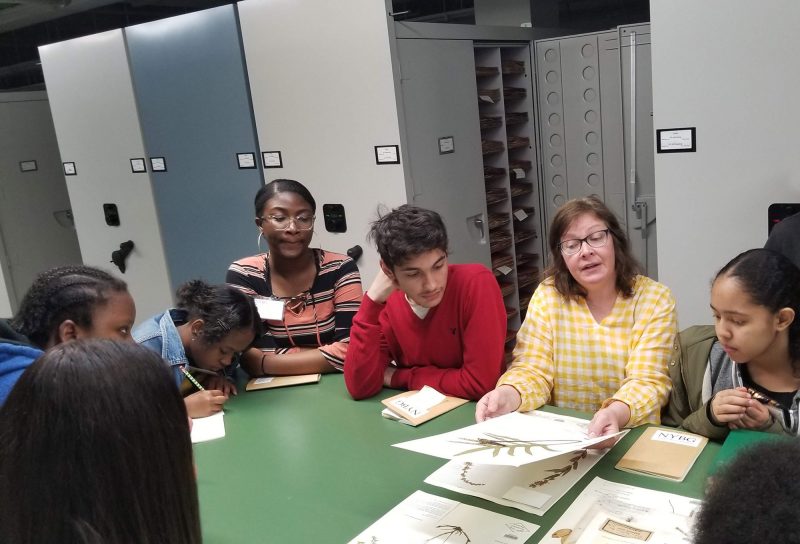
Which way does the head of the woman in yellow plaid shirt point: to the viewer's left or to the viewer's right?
to the viewer's left

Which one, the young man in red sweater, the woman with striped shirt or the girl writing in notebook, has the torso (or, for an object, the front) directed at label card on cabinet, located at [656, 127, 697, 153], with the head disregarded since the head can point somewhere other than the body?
the girl writing in notebook

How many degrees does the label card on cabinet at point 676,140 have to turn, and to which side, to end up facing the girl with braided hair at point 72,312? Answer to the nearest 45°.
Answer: approximately 45° to its right

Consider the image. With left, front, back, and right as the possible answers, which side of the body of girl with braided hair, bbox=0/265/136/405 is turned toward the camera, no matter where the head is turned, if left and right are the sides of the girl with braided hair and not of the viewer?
right

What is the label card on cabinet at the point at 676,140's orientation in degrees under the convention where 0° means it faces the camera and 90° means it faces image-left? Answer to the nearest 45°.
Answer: approximately 0°

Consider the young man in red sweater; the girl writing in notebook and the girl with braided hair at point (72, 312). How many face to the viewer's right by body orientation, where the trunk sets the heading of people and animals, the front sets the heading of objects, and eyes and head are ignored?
2

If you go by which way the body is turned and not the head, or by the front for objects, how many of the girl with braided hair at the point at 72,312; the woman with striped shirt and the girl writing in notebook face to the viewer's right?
2

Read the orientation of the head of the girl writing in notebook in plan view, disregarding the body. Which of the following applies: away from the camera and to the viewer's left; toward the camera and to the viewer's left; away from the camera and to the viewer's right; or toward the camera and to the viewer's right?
toward the camera and to the viewer's right

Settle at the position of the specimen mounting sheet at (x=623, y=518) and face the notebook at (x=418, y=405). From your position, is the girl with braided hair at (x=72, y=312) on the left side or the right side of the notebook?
left

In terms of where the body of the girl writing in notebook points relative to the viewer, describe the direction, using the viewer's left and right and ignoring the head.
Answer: facing to the right of the viewer

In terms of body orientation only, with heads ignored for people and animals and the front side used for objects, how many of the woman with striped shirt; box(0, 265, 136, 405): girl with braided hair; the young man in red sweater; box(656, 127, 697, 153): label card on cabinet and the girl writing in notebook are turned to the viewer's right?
2
